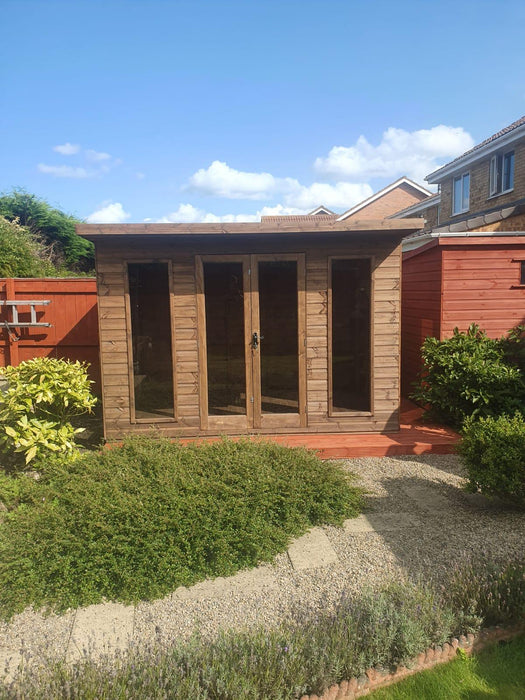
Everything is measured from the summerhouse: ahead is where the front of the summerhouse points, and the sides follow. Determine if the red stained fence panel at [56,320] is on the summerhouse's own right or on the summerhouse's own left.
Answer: on the summerhouse's own right

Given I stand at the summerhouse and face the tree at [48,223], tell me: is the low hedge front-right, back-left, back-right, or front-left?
back-left

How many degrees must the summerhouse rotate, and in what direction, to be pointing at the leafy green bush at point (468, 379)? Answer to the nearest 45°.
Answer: approximately 90° to its left

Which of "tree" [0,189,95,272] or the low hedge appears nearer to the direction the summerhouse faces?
the low hedge

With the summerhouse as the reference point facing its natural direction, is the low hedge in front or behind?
in front

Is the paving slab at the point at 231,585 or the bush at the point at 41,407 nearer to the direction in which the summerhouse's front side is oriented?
the paving slab

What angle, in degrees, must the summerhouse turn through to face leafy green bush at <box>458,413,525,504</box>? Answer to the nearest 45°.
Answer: approximately 45° to its left

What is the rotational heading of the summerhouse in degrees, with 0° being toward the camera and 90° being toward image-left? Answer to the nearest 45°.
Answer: approximately 0°

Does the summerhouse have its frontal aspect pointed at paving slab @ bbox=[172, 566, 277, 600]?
yes

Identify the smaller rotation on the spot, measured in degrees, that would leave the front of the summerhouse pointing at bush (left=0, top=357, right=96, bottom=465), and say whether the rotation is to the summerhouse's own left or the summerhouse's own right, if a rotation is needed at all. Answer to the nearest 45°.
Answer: approximately 90° to the summerhouse's own right
